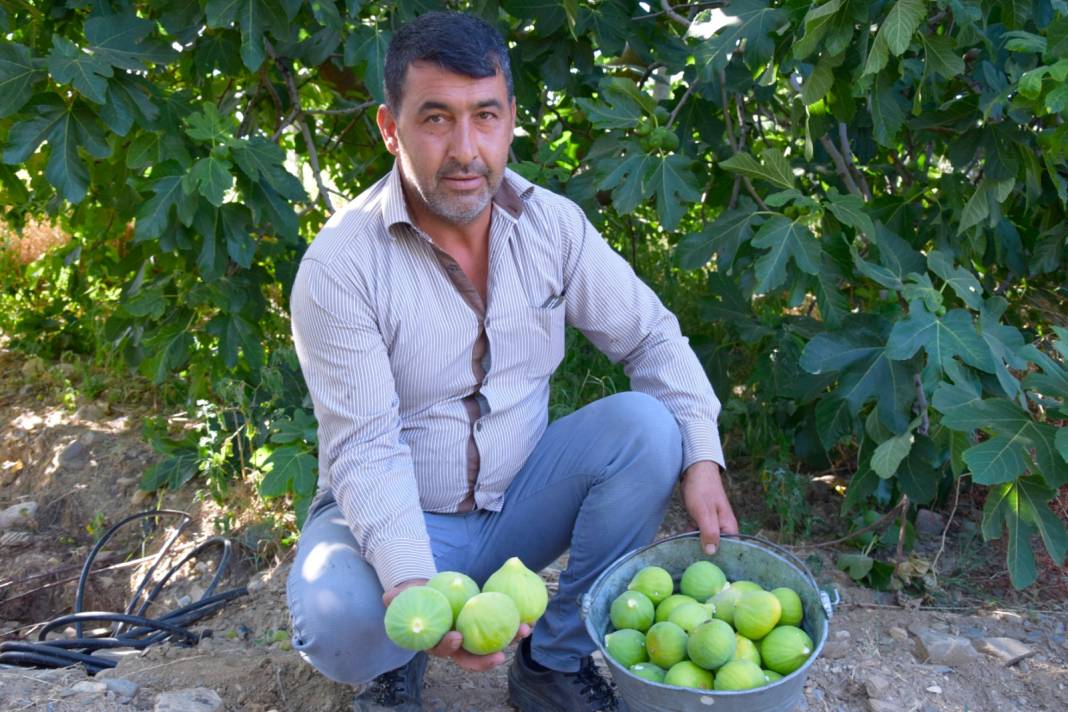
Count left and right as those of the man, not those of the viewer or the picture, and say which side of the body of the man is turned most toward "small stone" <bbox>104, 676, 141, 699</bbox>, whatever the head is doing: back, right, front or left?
right

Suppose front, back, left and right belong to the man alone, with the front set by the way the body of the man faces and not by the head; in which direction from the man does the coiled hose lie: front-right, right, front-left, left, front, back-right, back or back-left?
back-right

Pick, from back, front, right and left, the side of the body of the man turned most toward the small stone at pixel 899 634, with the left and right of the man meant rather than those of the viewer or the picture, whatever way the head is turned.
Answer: left

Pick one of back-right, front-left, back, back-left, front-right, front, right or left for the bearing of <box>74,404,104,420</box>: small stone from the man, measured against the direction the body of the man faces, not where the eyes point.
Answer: back-right

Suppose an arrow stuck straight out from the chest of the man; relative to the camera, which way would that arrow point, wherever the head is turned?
toward the camera

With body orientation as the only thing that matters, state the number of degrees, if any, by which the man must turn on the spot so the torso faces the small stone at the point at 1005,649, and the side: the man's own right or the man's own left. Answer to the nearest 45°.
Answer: approximately 90° to the man's own left

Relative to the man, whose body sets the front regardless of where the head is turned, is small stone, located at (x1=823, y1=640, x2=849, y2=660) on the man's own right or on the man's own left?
on the man's own left

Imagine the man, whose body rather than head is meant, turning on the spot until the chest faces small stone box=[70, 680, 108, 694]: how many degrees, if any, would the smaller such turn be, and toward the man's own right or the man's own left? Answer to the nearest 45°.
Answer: approximately 90° to the man's own right

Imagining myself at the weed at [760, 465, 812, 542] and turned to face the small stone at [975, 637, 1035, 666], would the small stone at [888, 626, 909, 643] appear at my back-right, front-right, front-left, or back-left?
front-right

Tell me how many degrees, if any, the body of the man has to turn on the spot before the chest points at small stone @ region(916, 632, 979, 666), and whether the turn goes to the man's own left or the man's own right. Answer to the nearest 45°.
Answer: approximately 90° to the man's own left

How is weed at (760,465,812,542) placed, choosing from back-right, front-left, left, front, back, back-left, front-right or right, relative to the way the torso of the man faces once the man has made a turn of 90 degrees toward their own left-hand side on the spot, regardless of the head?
front-left

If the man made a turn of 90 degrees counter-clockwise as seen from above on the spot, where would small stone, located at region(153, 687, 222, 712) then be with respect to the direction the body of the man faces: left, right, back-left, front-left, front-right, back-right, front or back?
back

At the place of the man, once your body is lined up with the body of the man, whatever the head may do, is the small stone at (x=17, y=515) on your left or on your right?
on your right

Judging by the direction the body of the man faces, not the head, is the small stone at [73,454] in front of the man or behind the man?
behind
